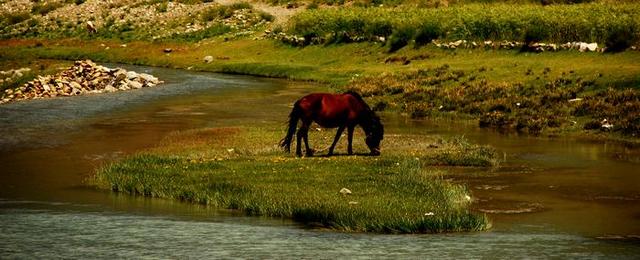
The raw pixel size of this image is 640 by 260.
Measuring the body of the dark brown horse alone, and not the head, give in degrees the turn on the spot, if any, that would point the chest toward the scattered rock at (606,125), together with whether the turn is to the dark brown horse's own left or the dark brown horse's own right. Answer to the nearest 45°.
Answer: approximately 45° to the dark brown horse's own left

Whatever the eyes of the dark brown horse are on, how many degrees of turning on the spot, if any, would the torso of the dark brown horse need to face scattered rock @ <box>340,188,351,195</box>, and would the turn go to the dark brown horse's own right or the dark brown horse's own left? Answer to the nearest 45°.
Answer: approximately 90° to the dark brown horse's own right

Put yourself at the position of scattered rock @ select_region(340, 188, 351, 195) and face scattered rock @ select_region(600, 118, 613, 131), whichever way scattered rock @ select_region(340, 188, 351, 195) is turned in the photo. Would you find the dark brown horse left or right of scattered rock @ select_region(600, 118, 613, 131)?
left

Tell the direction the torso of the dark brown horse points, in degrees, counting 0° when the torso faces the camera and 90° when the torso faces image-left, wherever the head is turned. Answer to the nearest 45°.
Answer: approximately 270°
